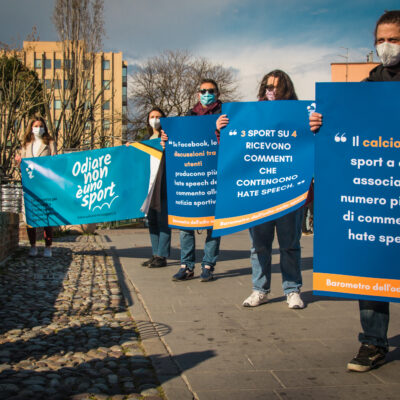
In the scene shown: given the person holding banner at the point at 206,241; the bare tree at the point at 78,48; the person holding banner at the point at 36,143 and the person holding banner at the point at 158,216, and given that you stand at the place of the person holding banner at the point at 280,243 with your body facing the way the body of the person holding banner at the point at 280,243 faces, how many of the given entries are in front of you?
0

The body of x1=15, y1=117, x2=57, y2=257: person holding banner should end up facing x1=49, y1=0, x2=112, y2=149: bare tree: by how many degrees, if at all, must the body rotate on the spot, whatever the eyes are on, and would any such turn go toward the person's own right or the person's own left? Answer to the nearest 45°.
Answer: approximately 180°

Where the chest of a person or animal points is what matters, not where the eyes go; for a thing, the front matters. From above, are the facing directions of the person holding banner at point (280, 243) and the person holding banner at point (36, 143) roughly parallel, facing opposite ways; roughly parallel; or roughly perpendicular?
roughly parallel

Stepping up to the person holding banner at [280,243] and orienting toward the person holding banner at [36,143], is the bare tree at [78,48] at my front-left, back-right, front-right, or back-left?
front-right

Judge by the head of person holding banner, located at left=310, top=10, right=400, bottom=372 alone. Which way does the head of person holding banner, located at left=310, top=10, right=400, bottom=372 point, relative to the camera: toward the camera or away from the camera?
toward the camera

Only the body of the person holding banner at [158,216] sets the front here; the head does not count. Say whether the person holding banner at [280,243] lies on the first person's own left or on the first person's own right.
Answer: on the first person's own left

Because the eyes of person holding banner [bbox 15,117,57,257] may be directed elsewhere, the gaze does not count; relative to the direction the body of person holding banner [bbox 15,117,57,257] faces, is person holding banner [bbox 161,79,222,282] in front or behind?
in front

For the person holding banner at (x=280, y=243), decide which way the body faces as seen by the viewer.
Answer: toward the camera

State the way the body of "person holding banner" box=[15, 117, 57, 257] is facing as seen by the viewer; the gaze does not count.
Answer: toward the camera

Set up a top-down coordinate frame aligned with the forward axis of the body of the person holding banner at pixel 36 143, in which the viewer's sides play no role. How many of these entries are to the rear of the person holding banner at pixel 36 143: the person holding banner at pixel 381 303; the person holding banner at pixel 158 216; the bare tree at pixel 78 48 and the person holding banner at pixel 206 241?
1

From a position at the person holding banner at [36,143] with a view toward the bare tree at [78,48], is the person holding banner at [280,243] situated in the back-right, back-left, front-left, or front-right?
back-right

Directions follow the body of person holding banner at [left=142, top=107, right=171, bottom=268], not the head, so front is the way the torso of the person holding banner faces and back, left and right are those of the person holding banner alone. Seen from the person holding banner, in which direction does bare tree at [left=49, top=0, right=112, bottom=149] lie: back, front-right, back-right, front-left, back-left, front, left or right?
back-right

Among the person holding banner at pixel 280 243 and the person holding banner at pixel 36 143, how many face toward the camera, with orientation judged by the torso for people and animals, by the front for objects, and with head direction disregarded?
2

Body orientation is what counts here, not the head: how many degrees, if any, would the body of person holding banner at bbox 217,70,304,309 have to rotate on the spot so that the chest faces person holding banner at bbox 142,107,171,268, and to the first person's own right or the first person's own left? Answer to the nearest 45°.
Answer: approximately 135° to the first person's own right

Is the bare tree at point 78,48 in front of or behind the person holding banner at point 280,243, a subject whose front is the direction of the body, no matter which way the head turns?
behind

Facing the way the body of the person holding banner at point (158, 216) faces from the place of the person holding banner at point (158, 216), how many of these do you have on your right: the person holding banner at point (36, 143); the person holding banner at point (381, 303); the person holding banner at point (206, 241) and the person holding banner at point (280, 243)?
1
